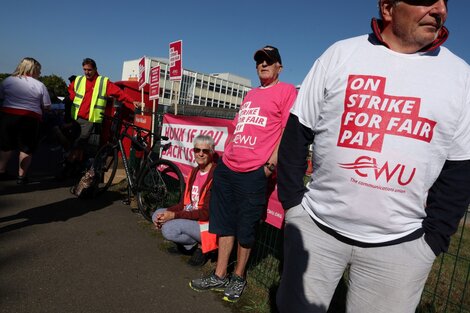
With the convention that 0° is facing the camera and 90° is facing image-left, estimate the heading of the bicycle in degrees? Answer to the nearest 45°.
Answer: approximately 135°

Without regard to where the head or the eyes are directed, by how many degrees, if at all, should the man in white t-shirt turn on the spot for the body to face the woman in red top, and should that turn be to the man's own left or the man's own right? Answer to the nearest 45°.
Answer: approximately 135° to the man's own right

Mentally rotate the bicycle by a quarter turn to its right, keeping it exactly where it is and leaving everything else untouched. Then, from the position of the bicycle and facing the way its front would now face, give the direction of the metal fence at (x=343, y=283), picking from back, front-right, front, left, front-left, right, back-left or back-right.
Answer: right

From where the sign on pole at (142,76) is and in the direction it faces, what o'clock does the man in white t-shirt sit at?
The man in white t-shirt is roughly at 10 o'clock from the sign on pole.

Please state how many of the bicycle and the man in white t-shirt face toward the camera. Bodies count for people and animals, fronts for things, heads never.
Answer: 1

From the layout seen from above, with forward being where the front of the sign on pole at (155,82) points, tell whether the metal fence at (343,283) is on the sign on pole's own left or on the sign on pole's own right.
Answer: on the sign on pole's own left

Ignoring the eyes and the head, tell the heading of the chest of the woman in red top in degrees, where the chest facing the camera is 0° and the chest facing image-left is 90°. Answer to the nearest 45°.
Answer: approximately 45°

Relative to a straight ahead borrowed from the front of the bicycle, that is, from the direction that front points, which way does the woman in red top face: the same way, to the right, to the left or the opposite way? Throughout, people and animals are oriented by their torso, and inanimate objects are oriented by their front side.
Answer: to the left
